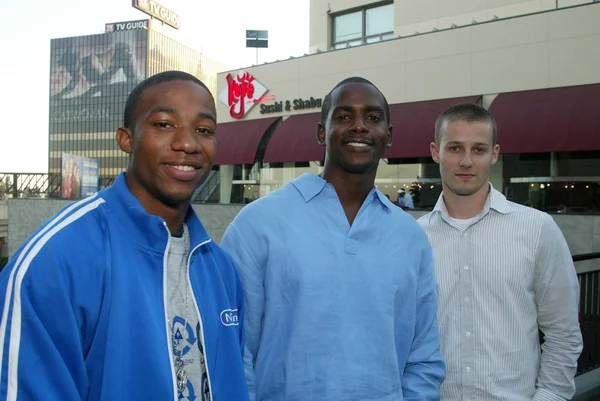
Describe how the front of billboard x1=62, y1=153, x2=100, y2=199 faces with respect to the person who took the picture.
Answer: facing the viewer and to the right of the viewer

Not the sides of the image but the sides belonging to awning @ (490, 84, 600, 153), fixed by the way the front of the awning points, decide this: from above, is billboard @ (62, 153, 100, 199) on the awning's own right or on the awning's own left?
on the awning's own right

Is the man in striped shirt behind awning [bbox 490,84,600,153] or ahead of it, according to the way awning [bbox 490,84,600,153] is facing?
ahead

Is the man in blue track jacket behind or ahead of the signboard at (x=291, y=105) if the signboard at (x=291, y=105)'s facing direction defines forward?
ahead

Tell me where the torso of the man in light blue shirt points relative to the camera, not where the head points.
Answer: toward the camera

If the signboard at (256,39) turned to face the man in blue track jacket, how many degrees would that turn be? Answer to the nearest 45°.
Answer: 0° — it already faces them

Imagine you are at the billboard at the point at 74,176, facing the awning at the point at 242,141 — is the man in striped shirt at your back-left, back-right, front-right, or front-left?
front-right

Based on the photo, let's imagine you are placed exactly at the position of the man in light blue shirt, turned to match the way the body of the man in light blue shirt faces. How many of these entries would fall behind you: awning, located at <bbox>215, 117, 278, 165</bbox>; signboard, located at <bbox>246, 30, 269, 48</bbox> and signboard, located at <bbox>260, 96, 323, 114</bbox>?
3

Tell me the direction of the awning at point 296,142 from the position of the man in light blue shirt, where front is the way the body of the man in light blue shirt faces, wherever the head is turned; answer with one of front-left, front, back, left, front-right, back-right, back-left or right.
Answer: back

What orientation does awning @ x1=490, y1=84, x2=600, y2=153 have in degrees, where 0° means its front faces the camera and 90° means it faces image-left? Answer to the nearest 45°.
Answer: approximately 45°
